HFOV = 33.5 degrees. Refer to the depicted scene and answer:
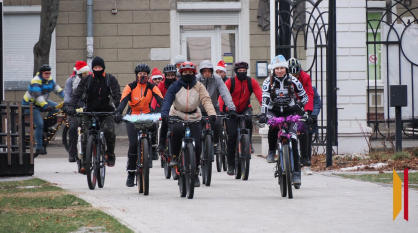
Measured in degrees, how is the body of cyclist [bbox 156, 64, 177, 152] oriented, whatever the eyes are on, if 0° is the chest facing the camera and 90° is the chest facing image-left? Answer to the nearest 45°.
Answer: approximately 0°

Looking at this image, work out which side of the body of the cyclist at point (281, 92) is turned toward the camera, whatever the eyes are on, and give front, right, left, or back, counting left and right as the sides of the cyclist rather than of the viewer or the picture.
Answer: front

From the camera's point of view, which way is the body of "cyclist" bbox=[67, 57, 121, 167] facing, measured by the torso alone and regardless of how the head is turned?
toward the camera

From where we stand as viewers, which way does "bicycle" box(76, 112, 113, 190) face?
facing the viewer

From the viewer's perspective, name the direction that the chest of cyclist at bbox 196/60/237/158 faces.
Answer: toward the camera

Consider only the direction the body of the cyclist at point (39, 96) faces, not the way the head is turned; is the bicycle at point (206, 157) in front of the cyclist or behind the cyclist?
in front

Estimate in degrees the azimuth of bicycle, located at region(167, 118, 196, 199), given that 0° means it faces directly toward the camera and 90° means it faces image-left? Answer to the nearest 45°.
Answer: approximately 0°
